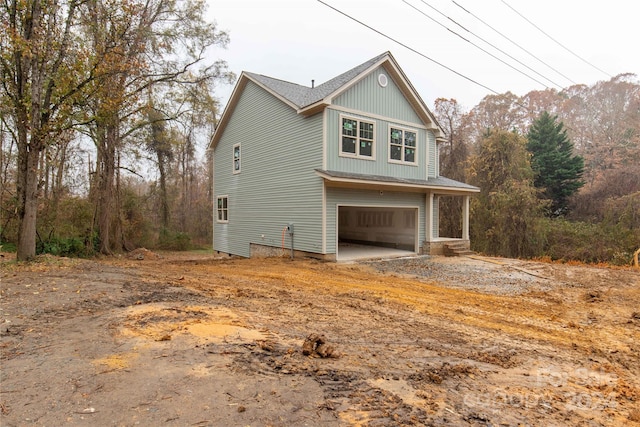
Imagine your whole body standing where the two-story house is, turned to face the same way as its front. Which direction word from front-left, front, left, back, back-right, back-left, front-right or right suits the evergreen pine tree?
left

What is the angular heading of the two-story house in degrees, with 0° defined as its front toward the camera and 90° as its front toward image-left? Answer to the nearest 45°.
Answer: approximately 315°
